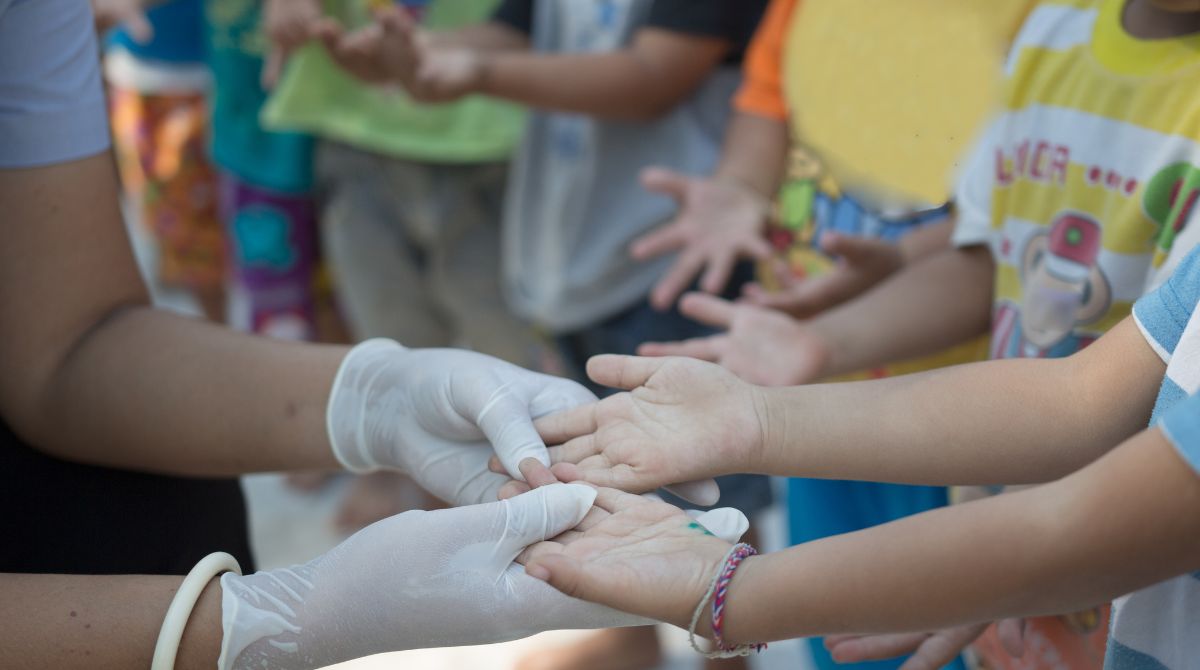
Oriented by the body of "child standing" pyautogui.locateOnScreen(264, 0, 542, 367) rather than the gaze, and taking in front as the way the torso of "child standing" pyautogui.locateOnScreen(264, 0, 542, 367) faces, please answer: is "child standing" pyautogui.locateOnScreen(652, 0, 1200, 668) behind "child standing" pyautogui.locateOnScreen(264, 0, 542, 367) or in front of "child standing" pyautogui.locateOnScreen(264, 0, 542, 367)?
in front

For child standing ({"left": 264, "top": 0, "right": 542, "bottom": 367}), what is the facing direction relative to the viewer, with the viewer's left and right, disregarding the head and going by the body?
facing the viewer

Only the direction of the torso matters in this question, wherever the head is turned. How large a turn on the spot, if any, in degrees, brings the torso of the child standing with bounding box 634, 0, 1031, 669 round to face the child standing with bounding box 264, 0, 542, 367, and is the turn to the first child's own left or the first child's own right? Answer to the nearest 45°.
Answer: approximately 90° to the first child's own right

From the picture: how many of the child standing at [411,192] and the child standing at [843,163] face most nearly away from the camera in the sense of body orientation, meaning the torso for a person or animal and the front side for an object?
0

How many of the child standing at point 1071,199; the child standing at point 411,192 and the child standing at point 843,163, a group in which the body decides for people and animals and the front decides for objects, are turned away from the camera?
0

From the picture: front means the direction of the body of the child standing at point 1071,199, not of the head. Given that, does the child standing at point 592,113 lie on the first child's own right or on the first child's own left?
on the first child's own right

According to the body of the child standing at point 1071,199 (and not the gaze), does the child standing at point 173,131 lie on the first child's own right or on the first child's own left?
on the first child's own right

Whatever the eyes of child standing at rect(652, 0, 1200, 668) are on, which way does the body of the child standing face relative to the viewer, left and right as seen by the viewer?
facing the viewer and to the left of the viewer
